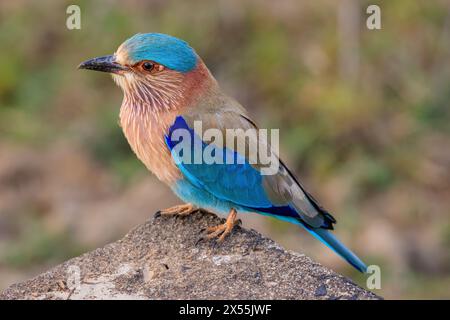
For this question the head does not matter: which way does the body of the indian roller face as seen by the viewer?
to the viewer's left
